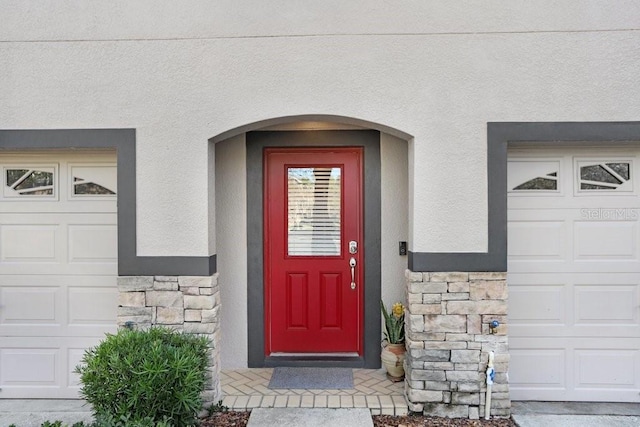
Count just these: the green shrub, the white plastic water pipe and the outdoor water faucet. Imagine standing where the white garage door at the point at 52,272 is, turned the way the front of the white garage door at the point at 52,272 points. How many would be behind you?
0

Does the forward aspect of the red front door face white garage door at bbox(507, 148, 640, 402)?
no

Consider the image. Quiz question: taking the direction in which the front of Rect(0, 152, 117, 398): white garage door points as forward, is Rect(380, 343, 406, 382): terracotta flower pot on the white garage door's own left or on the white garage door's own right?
on the white garage door's own left

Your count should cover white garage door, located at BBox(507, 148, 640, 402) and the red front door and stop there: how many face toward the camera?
2

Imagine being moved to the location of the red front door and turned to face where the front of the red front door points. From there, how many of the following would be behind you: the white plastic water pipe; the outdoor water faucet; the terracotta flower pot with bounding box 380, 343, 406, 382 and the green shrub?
0

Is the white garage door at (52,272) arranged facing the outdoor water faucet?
no

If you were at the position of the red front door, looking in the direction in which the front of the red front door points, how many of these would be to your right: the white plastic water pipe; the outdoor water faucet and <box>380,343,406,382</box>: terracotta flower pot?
0

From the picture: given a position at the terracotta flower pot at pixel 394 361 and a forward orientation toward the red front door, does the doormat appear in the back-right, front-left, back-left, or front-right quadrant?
front-left

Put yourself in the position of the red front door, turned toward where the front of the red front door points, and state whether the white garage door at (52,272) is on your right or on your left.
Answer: on your right

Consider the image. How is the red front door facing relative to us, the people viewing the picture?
facing the viewer

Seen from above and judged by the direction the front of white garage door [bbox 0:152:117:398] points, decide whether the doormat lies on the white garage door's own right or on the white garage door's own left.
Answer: on the white garage door's own left

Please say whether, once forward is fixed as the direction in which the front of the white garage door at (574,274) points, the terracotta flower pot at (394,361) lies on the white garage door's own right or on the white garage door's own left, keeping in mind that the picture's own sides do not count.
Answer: on the white garage door's own right

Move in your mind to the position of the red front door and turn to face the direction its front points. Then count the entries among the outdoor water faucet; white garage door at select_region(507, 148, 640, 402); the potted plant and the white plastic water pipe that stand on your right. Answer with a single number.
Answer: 0

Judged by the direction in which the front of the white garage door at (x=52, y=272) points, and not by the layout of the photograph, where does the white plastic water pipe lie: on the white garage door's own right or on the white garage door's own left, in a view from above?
on the white garage door's own left

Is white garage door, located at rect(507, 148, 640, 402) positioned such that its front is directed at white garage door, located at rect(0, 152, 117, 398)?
no

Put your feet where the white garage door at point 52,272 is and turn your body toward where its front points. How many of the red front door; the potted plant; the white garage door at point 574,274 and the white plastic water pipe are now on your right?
0

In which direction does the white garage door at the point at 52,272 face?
toward the camera
